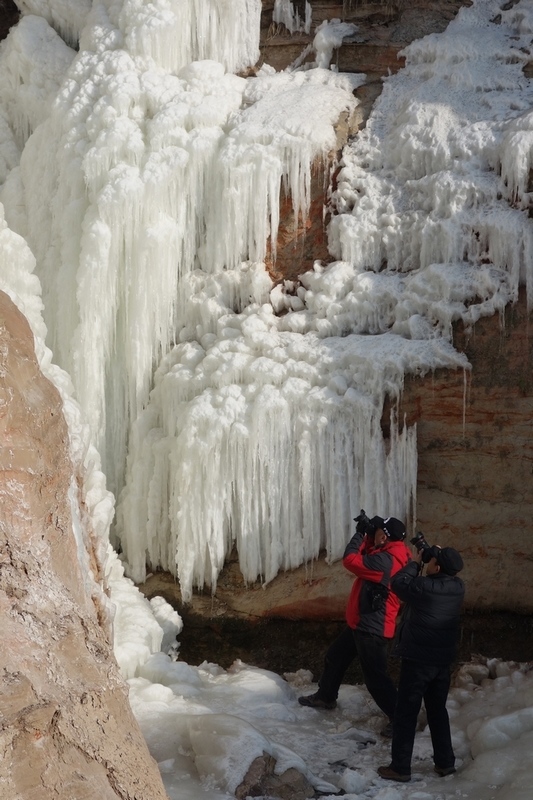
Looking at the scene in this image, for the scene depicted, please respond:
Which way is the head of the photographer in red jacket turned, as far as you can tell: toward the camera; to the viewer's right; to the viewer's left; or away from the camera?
to the viewer's left

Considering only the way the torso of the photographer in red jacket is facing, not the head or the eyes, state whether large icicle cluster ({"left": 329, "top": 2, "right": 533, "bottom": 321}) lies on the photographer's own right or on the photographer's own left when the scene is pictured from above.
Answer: on the photographer's own right

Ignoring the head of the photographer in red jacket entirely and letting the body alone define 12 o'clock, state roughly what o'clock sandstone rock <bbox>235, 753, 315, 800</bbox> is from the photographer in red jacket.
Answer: The sandstone rock is roughly at 10 o'clock from the photographer in red jacket.

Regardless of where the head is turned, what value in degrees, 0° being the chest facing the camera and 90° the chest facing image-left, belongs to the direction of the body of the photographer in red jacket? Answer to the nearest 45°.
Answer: approximately 90°
